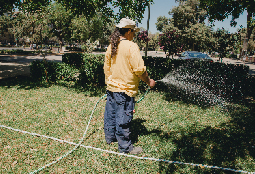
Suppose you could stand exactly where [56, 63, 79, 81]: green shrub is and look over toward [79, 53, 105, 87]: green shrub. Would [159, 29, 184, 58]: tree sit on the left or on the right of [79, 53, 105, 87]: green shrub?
left

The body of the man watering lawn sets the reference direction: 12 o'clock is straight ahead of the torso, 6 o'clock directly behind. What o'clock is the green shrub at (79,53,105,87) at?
The green shrub is roughly at 10 o'clock from the man watering lawn.

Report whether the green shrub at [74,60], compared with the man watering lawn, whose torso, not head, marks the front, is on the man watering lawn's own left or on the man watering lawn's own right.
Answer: on the man watering lawn's own left

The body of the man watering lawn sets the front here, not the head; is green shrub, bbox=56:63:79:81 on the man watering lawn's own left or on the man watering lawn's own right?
on the man watering lawn's own left

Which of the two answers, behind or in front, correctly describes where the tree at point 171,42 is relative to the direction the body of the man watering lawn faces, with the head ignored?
in front

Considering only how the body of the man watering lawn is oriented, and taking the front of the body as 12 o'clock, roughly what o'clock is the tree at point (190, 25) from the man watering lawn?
The tree is roughly at 11 o'clock from the man watering lawn.

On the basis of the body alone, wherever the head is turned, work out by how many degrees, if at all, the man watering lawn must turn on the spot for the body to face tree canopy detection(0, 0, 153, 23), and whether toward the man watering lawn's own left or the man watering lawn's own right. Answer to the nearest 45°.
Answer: approximately 45° to the man watering lawn's own left

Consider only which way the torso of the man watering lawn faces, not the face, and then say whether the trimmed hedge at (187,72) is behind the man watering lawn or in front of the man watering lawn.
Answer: in front

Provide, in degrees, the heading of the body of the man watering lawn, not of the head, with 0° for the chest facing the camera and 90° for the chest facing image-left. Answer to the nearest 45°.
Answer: approximately 225°

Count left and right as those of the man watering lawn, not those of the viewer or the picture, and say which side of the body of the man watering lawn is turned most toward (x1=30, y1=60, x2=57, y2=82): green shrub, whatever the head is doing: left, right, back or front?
left
